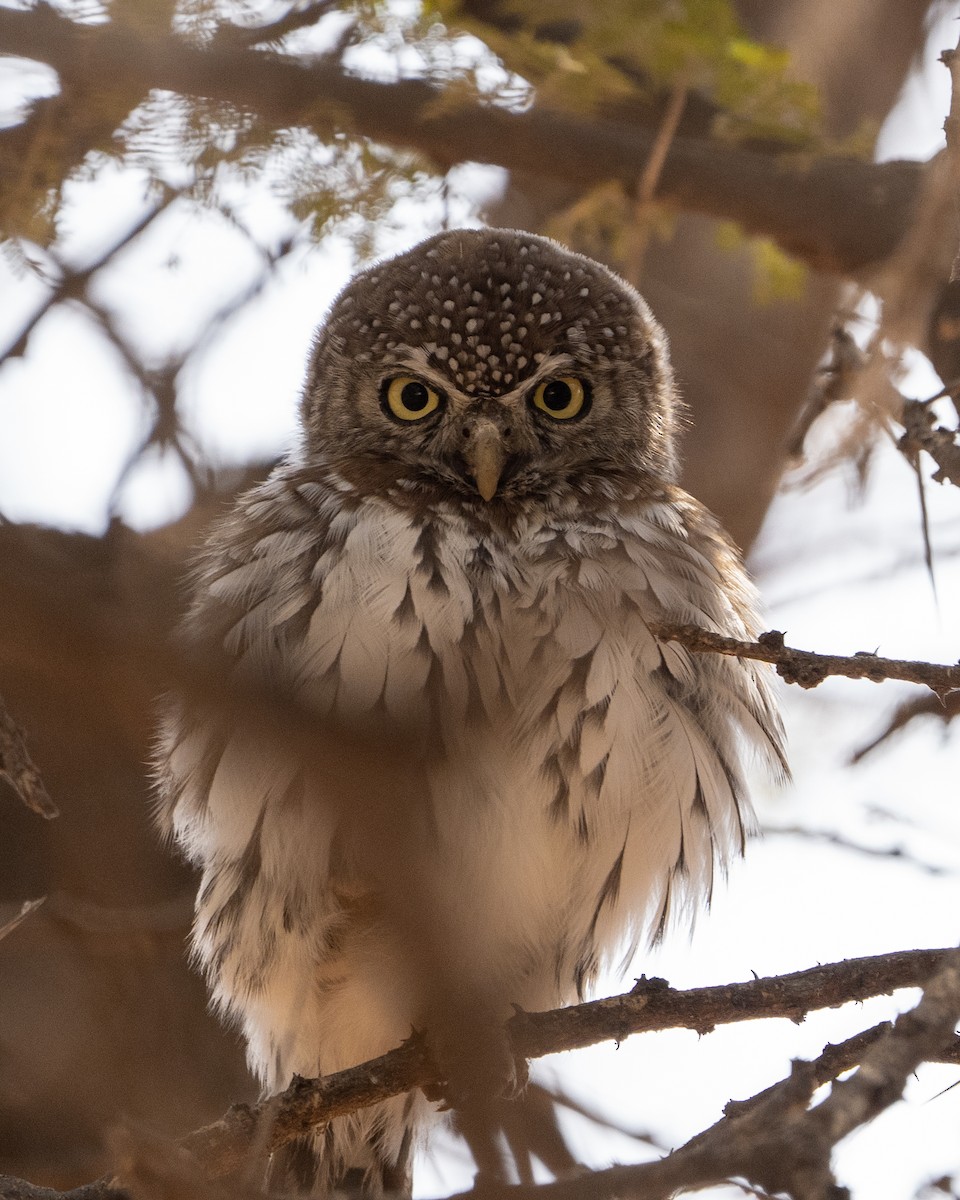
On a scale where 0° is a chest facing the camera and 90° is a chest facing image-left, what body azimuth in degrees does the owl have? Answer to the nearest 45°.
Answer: approximately 0°

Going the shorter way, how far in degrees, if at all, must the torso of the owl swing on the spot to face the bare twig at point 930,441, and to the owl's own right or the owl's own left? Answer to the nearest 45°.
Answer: approximately 45° to the owl's own left
